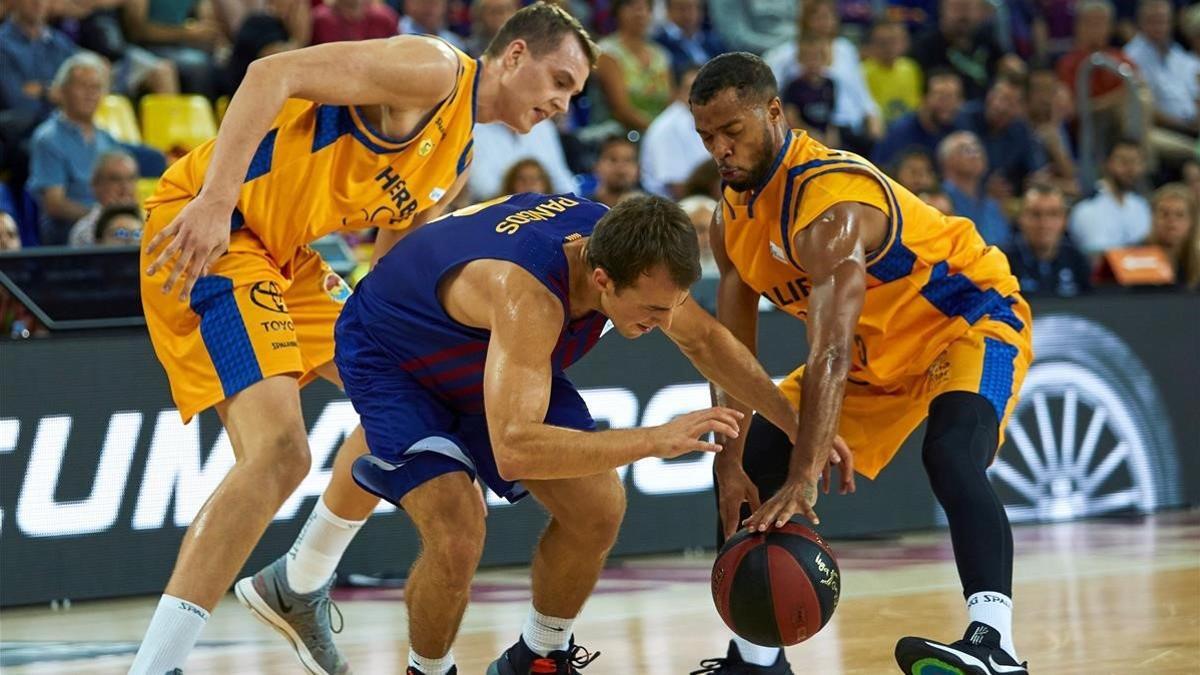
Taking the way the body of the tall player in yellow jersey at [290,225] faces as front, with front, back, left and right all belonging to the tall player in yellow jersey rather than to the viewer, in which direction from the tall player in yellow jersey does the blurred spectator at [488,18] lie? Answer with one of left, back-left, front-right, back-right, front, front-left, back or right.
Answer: back-left

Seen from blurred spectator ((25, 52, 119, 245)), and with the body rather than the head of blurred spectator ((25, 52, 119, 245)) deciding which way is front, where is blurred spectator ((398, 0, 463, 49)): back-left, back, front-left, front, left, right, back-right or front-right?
left

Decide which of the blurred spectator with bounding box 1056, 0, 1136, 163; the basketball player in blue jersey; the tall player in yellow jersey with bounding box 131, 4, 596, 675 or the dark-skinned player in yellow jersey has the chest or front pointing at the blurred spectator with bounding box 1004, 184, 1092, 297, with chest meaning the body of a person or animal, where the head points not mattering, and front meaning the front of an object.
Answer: the blurred spectator with bounding box 1056, 0, 1136, 163

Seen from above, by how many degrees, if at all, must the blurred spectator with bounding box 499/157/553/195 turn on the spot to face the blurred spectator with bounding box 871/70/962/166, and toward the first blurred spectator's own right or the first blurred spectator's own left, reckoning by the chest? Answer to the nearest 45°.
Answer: approximately 135° to the first blurred spectator's own left

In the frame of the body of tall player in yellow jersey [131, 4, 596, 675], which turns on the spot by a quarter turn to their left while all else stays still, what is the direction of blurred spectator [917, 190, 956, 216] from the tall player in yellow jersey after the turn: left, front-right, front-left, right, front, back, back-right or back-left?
front

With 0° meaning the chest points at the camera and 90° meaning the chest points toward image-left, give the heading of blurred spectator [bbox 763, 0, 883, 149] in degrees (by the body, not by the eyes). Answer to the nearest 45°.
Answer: approximately 0°

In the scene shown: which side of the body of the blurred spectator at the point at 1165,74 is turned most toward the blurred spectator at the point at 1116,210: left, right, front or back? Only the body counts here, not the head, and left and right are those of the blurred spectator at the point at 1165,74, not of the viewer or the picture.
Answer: front

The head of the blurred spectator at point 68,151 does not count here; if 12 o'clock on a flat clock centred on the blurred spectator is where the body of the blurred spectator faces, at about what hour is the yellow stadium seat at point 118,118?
The yellow stadium seat is roughly at 8 o'clock from the blurred spectator.

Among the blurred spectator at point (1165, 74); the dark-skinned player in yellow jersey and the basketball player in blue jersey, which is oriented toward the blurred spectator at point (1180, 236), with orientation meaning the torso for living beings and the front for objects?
the blurred spectator at point (1165, 74)

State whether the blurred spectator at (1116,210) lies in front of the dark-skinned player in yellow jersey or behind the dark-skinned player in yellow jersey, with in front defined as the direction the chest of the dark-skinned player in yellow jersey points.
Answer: behind

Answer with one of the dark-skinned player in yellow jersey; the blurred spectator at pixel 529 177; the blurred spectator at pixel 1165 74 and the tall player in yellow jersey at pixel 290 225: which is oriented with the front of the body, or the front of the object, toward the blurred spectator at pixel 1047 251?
the blurred spectator at pixel 1165 74

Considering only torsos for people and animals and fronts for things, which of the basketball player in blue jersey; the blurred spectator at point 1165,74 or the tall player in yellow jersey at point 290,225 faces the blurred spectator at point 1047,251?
the blurred spectator at point 1165,74

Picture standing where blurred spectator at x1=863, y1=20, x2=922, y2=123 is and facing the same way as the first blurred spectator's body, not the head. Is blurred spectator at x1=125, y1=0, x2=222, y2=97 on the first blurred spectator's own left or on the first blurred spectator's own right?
on the first blurred spectator's own right
